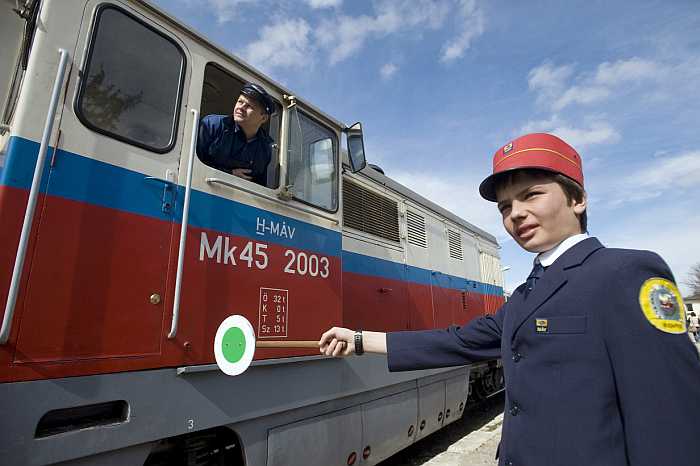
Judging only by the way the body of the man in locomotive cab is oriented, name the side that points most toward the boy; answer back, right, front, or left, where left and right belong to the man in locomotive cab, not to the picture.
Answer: front
